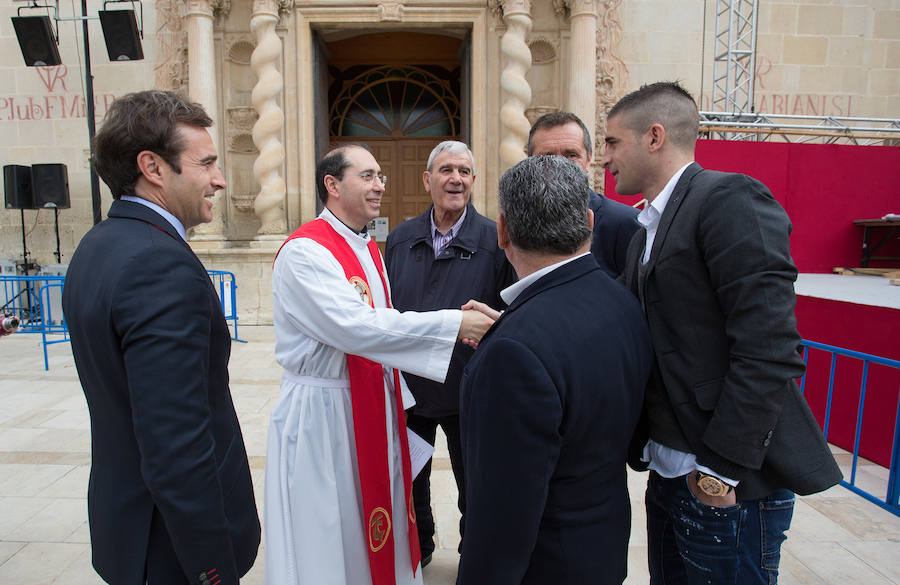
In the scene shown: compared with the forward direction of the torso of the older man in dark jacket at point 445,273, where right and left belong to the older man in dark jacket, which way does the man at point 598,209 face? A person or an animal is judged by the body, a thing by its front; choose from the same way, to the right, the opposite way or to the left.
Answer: the same way

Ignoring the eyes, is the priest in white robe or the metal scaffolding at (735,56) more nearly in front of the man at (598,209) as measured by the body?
the priest in white robe

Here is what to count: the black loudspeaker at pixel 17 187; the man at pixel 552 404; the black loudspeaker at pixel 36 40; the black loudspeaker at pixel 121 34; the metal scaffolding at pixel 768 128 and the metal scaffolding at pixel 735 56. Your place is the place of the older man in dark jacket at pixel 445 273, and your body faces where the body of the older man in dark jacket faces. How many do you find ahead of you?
1

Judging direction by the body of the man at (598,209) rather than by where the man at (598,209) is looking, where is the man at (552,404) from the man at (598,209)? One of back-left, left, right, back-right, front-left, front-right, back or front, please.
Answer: front

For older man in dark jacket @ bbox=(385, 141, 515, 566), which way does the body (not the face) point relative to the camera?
toward the camera

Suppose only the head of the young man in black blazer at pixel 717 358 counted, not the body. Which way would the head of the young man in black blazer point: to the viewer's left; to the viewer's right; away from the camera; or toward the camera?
to the viewer's left

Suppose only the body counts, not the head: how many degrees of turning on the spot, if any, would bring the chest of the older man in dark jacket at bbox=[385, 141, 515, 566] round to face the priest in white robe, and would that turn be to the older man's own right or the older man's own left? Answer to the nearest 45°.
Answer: approximately 45° to the older man's own right

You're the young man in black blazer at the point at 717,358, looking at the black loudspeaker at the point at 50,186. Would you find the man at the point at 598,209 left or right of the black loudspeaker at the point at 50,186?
right

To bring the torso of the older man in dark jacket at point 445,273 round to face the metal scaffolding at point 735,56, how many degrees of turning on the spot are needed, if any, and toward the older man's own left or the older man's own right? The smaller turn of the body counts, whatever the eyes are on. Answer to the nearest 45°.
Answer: approximately 135° to the older man's own left

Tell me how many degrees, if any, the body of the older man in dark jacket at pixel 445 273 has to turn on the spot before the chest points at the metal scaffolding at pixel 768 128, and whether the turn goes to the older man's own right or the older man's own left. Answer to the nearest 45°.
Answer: approximately 135° to the older man's own left

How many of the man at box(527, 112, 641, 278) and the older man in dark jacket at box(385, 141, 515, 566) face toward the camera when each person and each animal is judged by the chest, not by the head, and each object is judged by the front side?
2

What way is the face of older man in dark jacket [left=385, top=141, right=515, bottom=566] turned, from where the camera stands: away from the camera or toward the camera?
toward the camera

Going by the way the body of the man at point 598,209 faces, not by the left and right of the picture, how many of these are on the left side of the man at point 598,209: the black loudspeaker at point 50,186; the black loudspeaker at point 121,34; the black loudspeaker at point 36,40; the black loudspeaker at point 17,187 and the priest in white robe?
0

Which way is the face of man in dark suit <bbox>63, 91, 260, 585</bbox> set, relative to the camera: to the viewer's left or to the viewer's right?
to the viewer's right
